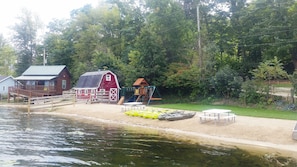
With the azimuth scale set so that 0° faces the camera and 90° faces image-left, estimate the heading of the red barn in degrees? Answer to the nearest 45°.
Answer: approximately 315°

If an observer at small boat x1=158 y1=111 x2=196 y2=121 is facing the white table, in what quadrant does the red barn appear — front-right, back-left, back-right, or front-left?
back-left

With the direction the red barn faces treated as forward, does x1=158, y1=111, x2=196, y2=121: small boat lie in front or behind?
in front

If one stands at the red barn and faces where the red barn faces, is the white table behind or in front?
in front
